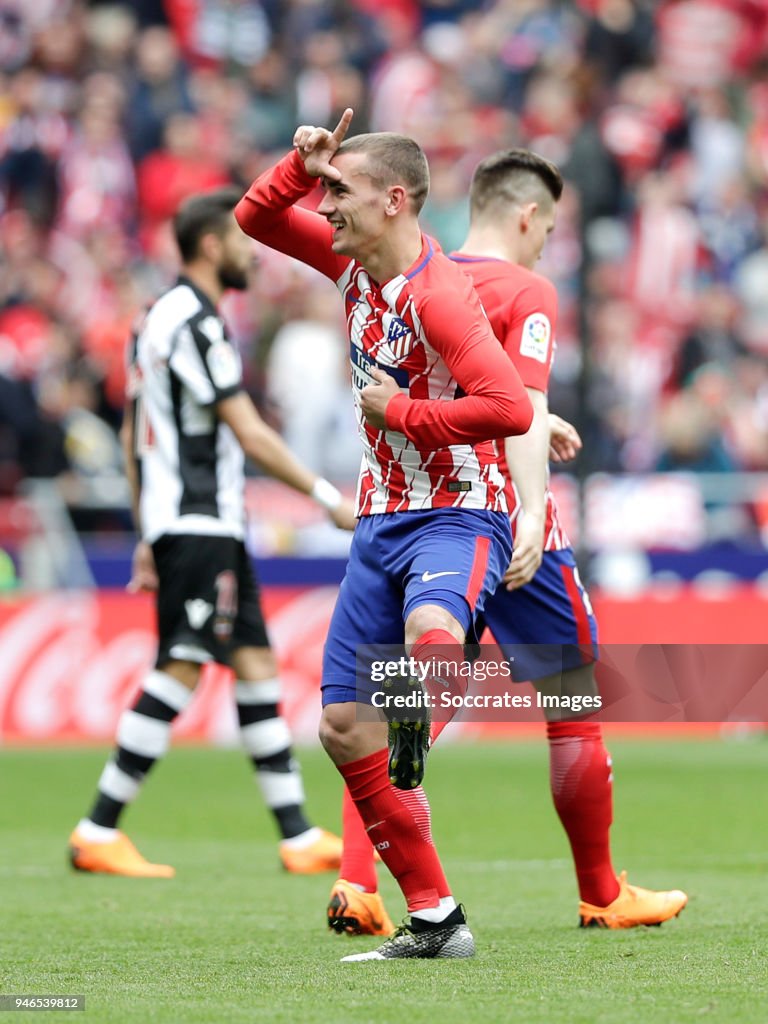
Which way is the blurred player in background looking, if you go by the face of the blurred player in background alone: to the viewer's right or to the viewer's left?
to the viewer's right

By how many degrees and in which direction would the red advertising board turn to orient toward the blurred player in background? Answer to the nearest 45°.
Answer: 0° — it already faces them

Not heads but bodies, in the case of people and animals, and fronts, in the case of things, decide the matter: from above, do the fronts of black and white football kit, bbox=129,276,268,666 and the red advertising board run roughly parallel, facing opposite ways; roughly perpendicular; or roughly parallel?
roughly perpendicular

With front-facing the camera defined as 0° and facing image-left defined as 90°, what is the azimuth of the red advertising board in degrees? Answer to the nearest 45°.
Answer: approximately 0°
